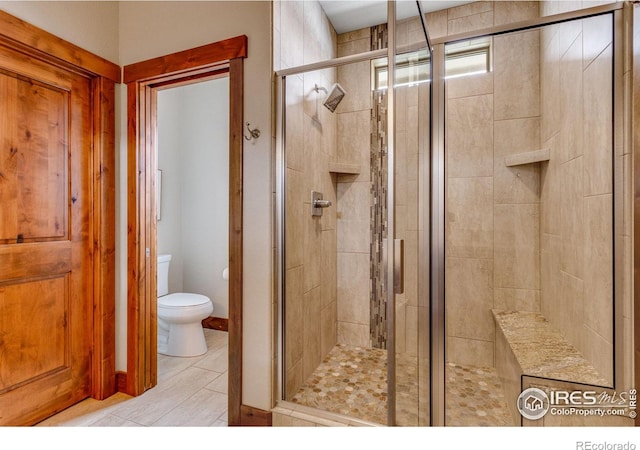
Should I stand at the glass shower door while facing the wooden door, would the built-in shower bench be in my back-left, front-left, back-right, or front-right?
back-right

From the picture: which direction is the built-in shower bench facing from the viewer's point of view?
to the viewer's left

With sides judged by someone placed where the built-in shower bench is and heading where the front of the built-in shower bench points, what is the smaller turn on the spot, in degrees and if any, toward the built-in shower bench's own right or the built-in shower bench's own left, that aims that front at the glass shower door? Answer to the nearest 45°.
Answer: approximately 45° to the built-in shower bench's own left

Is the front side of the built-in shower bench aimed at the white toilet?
yes

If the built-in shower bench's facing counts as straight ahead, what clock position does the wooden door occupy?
The wooden door is roughly at 11 o'clock from the built-in shower bench.
